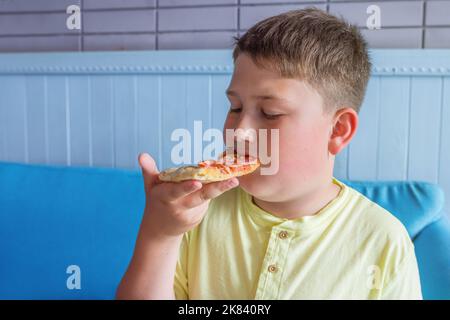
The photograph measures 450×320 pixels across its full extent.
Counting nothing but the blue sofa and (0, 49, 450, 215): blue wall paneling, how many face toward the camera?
2

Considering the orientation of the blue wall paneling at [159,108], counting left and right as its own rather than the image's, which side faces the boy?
front

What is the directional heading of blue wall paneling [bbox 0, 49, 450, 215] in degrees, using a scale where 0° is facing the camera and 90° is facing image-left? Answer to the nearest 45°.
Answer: approximately 0°

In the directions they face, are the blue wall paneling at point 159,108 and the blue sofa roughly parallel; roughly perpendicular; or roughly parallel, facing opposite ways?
roughly parallel

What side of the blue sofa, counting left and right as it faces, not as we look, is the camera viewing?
front
